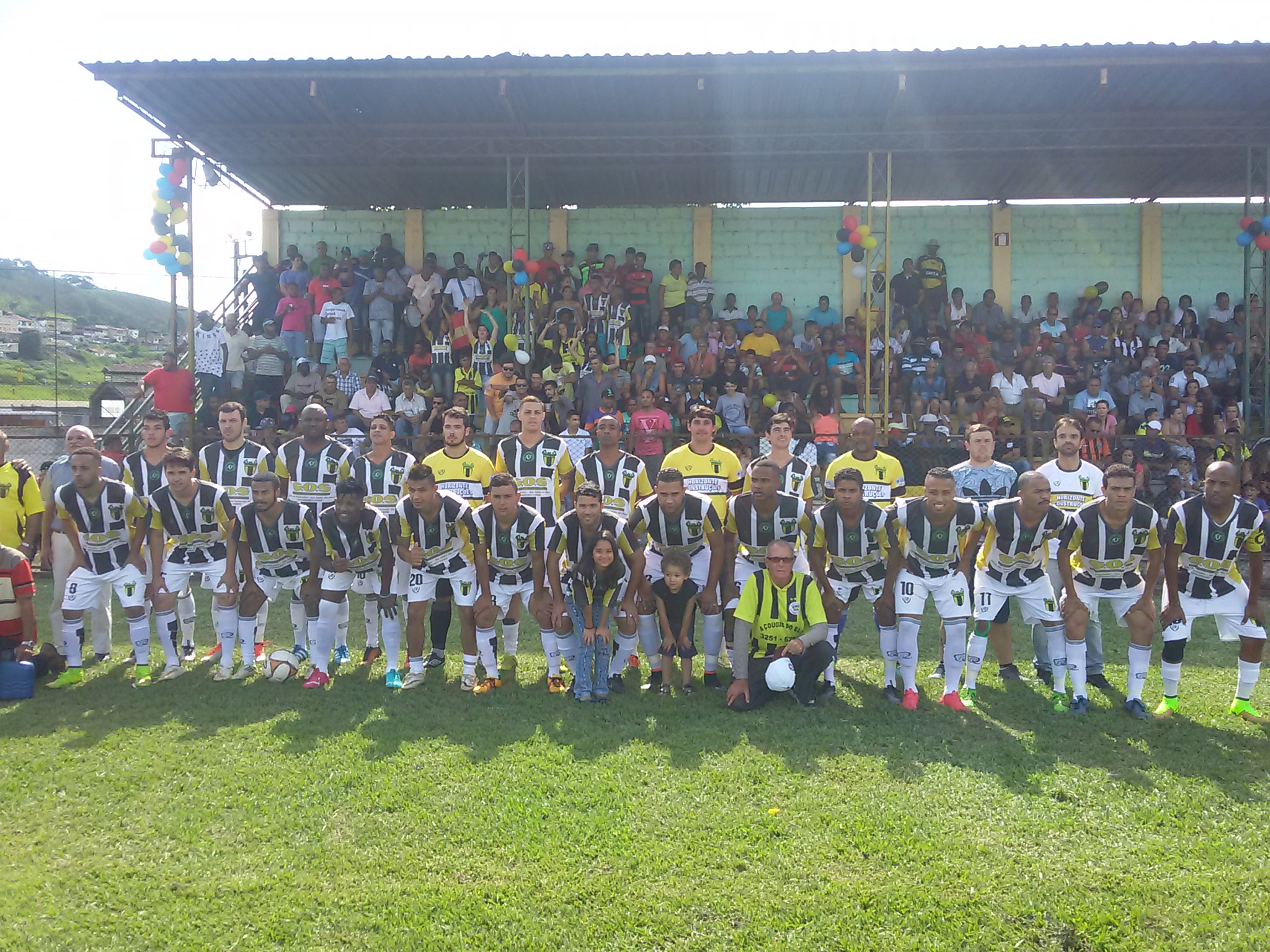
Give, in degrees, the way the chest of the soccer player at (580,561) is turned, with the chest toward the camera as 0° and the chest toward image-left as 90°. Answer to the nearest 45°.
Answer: approximately 0°

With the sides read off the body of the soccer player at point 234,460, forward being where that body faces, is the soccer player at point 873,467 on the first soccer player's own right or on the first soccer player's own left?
on the first soccer player's own left

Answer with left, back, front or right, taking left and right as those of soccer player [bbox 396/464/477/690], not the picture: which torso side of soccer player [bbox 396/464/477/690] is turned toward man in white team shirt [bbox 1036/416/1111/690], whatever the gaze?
left

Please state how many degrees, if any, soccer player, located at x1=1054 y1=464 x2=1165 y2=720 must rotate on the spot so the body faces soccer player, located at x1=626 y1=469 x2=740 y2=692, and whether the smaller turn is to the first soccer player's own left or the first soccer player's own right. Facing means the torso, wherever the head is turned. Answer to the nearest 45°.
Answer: approximately 90° to the first soccer player's own right

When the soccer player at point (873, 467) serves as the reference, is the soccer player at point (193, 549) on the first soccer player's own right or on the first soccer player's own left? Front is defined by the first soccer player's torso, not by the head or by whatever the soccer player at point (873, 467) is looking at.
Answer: on the first soccer player's own right
